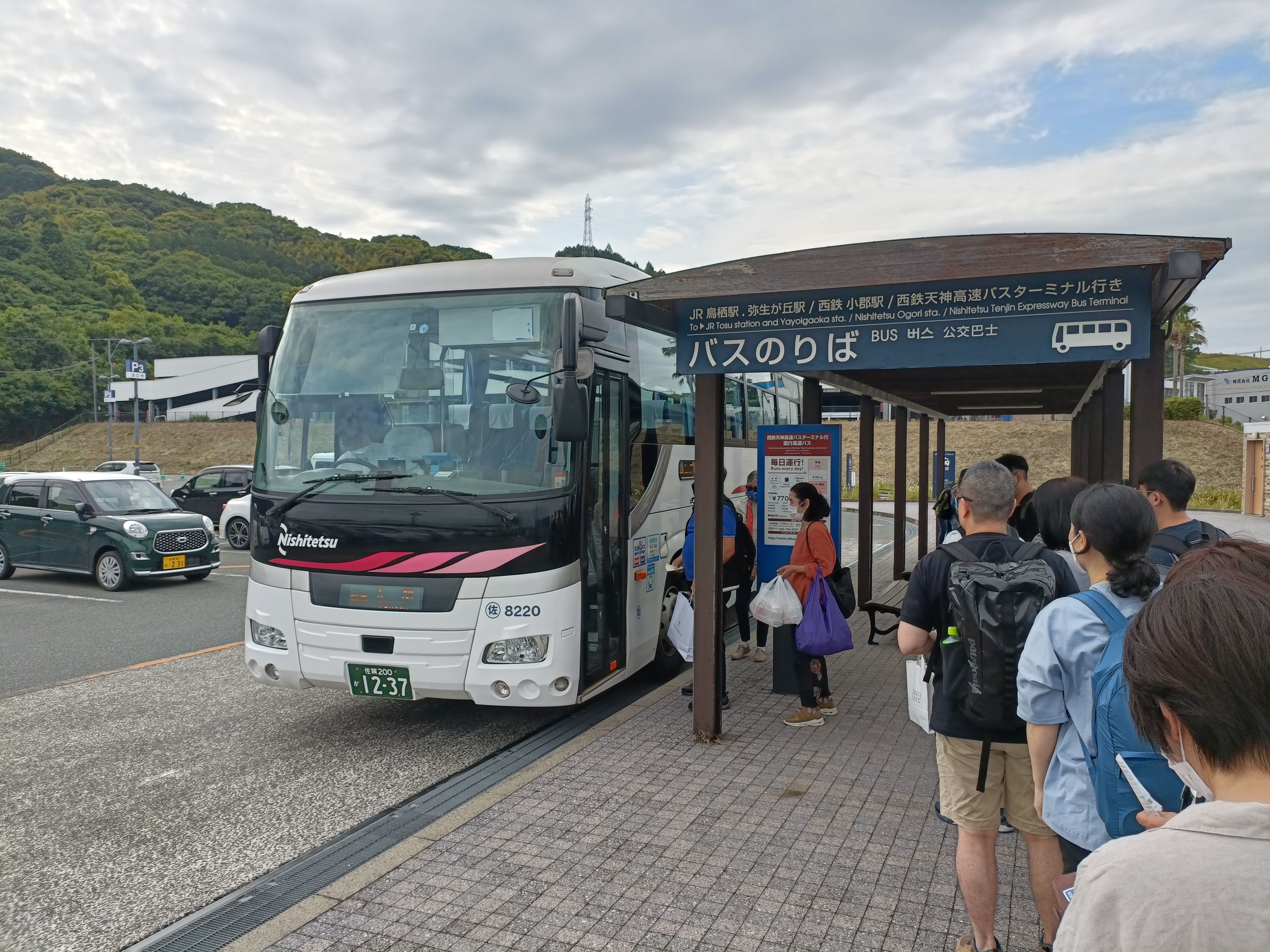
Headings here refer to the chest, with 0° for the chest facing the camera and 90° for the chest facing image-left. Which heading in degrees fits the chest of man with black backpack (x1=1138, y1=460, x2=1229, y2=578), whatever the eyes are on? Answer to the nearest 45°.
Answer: approximately 135°

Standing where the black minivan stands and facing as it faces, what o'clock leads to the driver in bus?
The driver in bus is roughly at 9 o'clock from the black minivan.

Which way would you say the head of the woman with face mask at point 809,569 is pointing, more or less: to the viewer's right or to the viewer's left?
to the viewer's left

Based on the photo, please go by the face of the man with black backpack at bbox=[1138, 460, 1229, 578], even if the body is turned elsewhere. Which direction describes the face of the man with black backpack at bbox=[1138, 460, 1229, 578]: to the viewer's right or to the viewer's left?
to the viewer's left

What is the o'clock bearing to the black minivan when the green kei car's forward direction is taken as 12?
The black minivan is roughly at 8 o'clock from the green kei car.

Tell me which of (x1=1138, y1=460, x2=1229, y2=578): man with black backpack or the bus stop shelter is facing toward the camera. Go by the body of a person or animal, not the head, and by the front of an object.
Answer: the bus stop shelter

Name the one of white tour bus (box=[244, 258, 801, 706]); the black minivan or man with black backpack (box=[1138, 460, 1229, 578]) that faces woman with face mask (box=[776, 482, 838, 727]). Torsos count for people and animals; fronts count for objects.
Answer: the man with black backpack

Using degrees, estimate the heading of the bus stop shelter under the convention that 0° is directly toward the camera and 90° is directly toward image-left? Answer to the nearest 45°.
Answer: approximately 0°

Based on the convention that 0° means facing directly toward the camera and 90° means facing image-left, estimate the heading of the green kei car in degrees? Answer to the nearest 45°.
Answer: approximately 315°

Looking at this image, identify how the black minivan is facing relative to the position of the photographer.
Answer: facing to the left of the viewer
